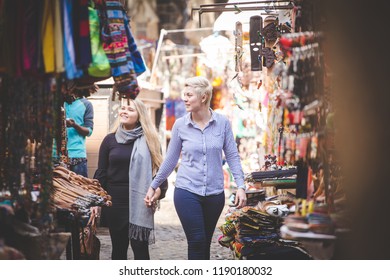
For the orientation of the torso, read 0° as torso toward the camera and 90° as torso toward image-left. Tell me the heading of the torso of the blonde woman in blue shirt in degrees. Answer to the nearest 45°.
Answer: approximately 0°

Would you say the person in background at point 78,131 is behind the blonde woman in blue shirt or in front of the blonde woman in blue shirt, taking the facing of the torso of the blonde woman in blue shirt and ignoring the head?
behind

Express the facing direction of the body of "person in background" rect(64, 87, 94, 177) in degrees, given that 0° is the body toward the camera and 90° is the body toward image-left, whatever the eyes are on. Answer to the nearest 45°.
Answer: approximately 45°

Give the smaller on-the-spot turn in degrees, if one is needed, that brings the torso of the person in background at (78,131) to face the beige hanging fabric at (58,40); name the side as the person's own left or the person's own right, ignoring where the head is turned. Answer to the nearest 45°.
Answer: approximately 45° to the person's own left
